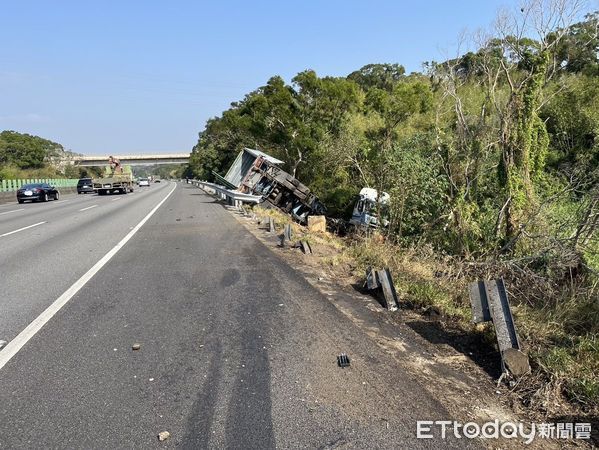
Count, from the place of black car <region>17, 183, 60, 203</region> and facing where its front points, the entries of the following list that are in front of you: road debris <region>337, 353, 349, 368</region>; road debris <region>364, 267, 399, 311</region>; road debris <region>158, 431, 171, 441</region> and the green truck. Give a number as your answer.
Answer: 1

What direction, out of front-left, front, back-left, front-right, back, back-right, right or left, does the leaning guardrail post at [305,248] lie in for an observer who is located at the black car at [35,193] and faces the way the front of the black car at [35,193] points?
back-right

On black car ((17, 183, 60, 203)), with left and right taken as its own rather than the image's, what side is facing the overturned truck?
right

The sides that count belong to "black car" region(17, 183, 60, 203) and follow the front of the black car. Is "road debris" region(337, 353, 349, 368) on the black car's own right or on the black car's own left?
on the black car's own right

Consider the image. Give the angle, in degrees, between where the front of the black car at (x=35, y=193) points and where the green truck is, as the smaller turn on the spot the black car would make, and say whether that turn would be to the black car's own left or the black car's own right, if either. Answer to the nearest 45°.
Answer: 0° — it already faces it

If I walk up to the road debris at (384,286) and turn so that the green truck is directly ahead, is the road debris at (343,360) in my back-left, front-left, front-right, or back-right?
back-left

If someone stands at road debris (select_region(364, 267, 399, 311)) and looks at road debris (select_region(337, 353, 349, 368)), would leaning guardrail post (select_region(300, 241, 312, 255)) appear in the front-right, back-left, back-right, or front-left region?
back-right

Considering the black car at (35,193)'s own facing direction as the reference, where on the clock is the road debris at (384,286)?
The road debris is roughly at 4 o'clock from the black car.

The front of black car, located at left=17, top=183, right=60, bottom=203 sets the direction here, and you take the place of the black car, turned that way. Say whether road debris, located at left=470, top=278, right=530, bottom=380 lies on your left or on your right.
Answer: on your right

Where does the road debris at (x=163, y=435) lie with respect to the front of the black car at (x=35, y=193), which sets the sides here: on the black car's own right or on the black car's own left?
on the black car's own right

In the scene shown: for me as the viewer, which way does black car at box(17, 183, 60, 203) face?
facing away from the viewer and to the right of the viewer

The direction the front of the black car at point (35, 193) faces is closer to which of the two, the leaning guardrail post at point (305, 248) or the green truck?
the green truck
